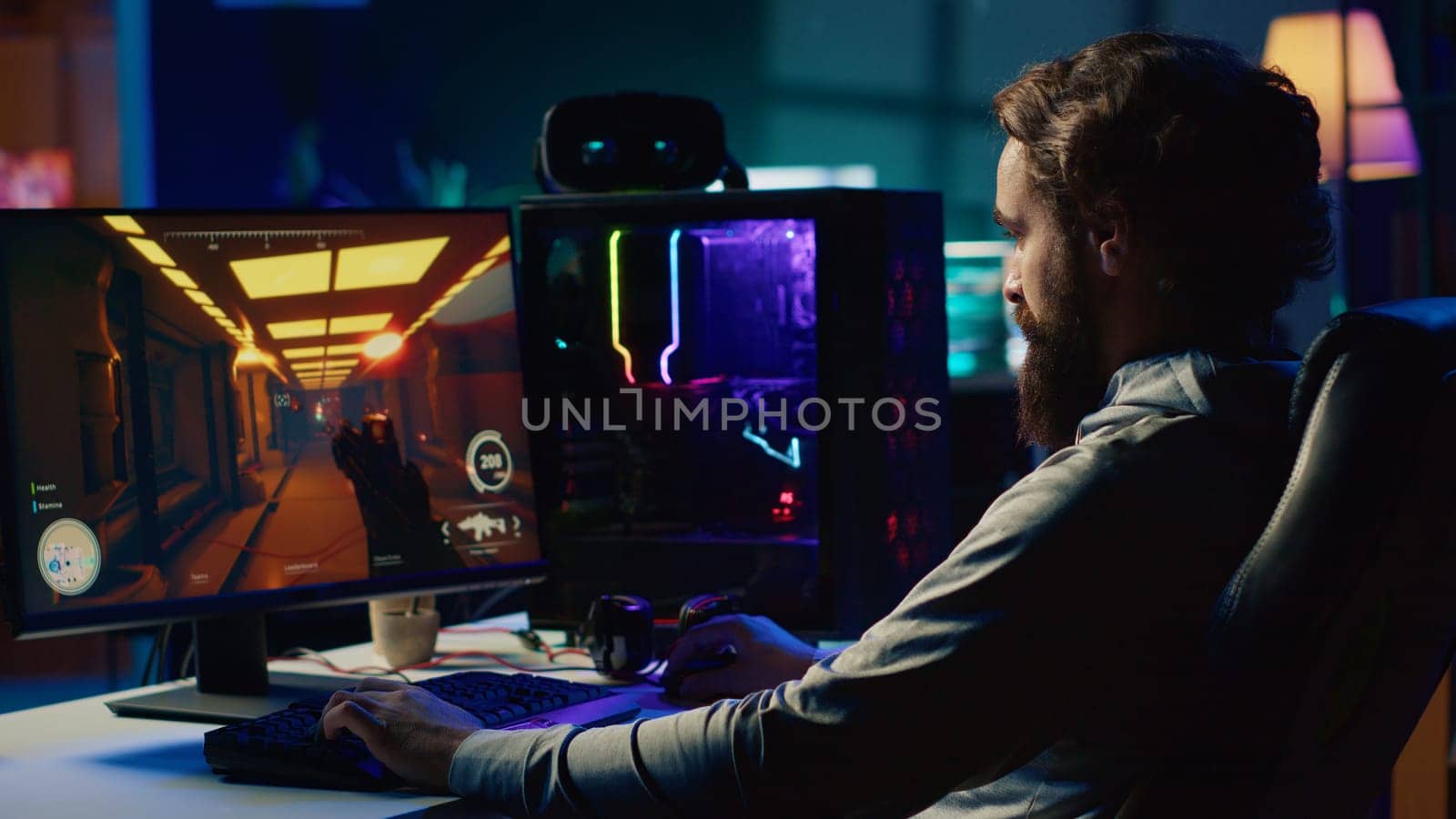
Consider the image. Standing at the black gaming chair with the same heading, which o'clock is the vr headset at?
The vr headset is roughly at 12 o'clock from the black gaming chair.

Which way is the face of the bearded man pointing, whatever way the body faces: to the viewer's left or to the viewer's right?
to the viewer's left

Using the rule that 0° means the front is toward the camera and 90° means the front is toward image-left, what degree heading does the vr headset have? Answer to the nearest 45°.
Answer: approximately 0°

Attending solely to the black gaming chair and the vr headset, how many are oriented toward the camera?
1

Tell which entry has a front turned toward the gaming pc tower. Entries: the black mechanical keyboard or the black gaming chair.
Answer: the black gaming chair

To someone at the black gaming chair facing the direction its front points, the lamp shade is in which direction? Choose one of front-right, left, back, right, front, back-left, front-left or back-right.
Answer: front-right

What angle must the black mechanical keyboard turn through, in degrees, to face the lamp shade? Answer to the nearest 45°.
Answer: approximately 90° to its left

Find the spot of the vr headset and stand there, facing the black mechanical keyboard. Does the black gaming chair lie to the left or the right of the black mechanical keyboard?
left

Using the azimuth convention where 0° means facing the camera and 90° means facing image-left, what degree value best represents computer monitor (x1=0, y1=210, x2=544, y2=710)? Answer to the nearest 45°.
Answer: approximately 315°
